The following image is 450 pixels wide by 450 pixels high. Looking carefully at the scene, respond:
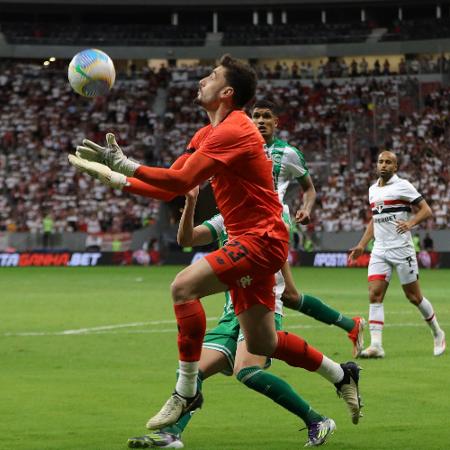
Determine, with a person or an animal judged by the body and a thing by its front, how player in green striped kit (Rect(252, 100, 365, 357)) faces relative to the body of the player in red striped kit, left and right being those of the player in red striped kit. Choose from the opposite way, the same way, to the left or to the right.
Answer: the same way

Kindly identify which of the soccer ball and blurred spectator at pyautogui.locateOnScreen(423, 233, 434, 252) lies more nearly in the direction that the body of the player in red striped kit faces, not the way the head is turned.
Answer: the soccer ball

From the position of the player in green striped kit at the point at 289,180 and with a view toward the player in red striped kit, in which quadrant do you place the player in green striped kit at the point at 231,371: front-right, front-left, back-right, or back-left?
back-right

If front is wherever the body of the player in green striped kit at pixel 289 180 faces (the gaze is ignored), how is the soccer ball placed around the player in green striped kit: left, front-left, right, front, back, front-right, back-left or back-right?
front

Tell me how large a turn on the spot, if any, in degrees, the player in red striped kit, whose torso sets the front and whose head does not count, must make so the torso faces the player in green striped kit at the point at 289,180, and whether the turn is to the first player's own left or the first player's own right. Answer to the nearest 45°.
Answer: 0° — they already face them

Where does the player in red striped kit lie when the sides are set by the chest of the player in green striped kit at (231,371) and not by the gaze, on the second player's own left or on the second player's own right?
on the second player's own right

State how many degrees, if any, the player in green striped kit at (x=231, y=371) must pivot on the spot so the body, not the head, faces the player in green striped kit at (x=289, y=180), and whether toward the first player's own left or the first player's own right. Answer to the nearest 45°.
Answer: approximately 90° to the first player's own right

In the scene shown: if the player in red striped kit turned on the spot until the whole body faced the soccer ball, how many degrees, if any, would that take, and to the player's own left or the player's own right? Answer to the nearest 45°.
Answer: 0° — they already face it

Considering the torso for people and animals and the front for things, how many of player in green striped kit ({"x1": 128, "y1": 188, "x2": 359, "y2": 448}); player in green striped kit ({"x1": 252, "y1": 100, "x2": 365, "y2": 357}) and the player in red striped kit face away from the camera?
0

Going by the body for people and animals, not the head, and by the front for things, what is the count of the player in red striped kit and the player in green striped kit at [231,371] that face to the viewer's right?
0

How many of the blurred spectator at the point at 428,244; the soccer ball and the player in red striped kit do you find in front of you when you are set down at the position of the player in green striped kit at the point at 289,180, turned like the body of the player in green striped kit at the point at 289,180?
1

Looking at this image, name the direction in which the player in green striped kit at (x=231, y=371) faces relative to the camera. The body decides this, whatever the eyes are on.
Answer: to the viewer's left

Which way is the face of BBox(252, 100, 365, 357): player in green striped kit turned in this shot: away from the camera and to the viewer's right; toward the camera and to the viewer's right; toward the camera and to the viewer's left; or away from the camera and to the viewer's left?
toward the camera and to the viewer's left

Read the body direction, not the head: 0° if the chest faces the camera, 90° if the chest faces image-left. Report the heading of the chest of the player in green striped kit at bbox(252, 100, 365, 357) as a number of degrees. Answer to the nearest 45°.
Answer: approximately 45°

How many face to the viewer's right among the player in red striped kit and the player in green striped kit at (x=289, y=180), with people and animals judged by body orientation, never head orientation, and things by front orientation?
0
